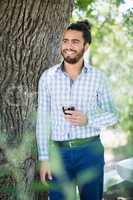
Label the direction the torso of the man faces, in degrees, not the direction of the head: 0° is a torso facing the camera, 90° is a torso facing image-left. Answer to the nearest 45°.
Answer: approximately 0°

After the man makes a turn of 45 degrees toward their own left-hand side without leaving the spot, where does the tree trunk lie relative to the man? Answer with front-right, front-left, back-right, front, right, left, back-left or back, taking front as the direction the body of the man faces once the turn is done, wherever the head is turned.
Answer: back
